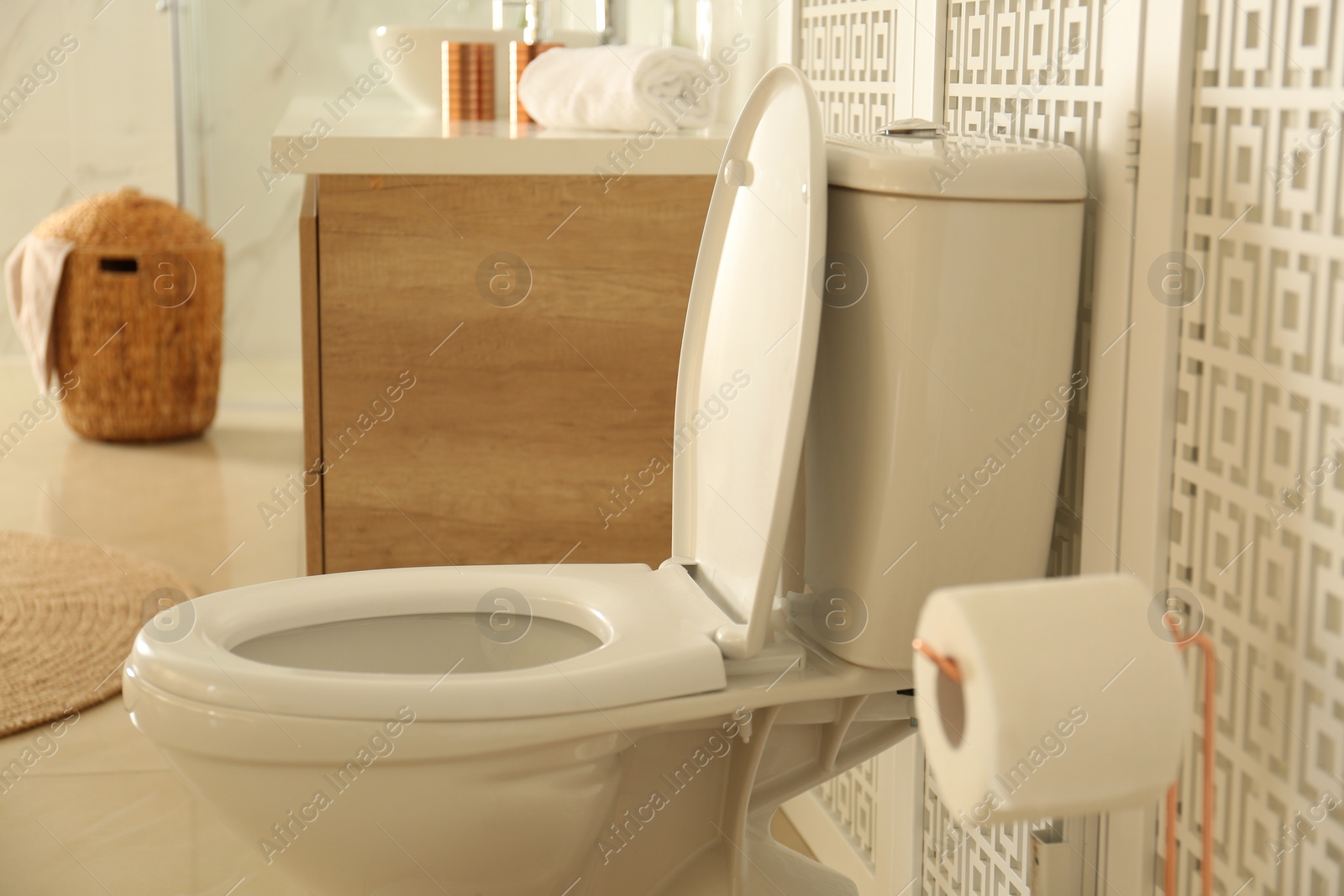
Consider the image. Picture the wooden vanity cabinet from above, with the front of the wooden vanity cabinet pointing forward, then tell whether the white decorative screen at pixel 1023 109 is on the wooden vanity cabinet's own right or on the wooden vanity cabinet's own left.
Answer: on the wooden vanity cabinet's own left

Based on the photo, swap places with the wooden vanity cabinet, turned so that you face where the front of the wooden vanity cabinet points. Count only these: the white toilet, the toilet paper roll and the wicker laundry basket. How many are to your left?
2

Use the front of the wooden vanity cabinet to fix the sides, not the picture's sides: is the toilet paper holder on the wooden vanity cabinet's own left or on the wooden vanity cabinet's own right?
on the wooden vanity cabinet's own left

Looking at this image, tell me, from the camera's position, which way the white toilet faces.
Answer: facing to the left of the viewer

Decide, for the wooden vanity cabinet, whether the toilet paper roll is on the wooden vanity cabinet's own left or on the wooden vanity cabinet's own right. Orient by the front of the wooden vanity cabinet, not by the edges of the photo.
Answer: on the wooden vanity cabinet's own left

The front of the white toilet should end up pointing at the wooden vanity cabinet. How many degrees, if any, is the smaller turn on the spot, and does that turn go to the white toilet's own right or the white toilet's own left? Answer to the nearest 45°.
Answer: approximately 90° to the white toilet's own right

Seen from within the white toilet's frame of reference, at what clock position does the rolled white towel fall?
The rolled white towel is roughly at 3 o'clock from the white toilet.
